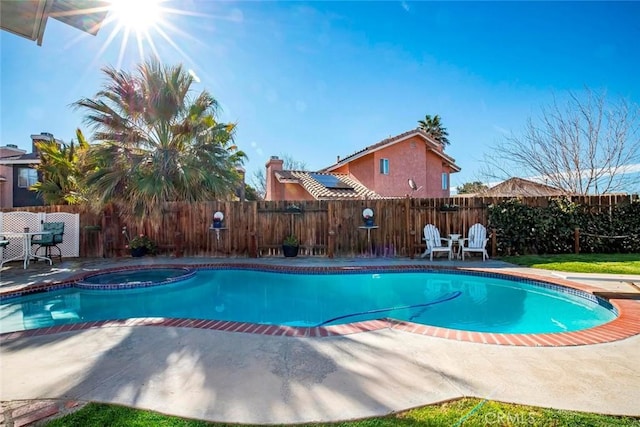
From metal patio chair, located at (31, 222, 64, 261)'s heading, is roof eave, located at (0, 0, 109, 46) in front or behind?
in front

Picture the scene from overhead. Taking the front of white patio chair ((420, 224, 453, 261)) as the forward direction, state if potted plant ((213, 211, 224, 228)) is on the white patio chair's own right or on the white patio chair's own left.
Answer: on the white patio chair's own right

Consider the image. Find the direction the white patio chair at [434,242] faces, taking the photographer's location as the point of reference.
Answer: facing the viewer and to the right of the viewer

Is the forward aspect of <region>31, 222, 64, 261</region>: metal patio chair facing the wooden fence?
no

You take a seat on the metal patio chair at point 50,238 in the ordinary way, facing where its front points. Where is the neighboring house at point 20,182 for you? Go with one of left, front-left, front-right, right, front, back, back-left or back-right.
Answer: back-right

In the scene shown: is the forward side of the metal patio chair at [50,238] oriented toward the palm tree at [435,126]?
no

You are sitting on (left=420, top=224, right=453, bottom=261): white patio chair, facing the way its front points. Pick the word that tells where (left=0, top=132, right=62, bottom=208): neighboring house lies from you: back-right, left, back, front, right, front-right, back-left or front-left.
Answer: back-right

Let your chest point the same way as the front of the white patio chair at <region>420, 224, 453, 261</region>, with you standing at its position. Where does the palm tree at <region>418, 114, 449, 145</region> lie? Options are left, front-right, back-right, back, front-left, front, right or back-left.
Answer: back-left

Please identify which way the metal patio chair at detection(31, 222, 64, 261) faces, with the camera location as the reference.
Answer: facing the viewer and to the left of the viewer

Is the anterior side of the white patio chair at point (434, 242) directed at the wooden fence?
no

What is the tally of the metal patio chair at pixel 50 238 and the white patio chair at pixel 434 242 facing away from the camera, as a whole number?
0

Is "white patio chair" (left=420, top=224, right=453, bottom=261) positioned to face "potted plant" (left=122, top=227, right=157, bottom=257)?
no

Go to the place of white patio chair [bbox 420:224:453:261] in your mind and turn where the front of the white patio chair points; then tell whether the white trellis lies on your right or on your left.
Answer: on your right
